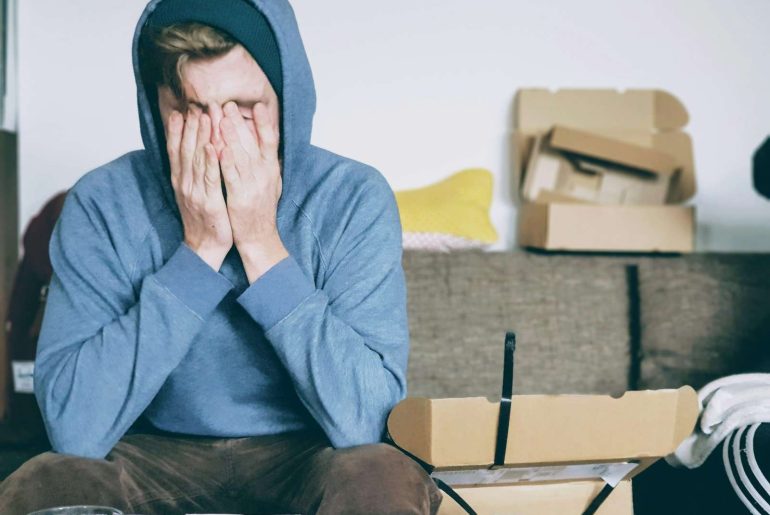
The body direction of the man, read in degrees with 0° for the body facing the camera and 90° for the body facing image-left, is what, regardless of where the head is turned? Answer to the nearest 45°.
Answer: approximately 0°

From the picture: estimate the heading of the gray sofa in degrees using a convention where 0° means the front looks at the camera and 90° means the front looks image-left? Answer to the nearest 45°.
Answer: approximately 0°

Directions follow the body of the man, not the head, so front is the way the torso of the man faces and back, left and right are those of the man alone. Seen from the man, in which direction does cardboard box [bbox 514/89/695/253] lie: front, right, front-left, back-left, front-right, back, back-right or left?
back-left

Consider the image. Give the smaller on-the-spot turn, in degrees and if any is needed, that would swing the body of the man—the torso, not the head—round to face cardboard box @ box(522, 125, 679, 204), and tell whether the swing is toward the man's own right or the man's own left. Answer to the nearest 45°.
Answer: approximately 135° to the man's own left

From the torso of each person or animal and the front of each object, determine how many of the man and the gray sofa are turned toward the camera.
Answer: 2

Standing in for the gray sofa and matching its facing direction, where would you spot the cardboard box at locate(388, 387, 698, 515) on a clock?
The cardboard box is roughly at 12 o'clock from the gray sofa.

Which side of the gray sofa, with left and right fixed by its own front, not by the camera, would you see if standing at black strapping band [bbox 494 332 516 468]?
front
